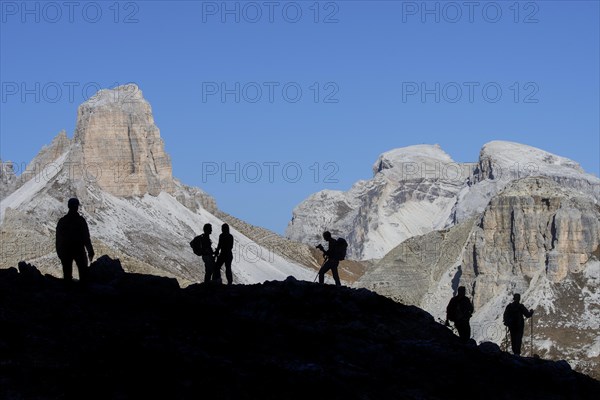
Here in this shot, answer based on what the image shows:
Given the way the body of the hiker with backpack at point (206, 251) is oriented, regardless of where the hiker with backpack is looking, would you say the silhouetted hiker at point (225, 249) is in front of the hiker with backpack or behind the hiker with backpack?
in front

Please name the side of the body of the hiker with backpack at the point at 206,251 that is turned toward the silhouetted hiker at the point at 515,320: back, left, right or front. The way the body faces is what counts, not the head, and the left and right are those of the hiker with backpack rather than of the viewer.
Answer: front

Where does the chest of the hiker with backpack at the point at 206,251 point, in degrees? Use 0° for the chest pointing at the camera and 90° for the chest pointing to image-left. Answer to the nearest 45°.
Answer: approximately 270°

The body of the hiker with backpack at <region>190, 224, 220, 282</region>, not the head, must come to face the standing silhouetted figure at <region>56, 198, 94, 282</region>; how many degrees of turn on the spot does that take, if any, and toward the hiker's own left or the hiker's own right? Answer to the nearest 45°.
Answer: approximately 135° to the hiker's own right

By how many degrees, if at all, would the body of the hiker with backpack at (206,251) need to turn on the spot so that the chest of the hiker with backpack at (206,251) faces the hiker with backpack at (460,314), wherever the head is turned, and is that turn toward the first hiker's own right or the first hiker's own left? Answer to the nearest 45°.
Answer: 0° — they already face them

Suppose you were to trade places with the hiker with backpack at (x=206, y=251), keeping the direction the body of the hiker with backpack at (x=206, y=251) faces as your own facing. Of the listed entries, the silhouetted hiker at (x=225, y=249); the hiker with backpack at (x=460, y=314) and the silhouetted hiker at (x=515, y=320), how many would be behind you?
0
